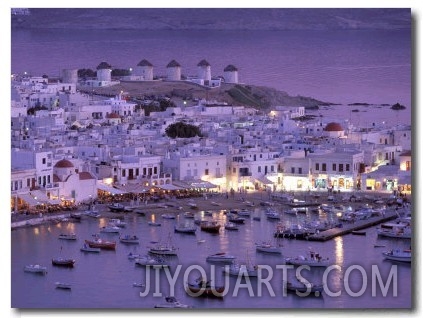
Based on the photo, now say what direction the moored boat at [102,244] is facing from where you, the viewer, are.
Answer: facing to the left of the viewer

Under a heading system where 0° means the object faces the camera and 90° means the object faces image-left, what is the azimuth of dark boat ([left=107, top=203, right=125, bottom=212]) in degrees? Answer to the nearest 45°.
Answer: approximately 90°

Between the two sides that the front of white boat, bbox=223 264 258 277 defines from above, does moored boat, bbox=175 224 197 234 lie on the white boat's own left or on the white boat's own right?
on the white boat's own right

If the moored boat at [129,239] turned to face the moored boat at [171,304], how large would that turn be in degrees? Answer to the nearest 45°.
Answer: approximately 90° to its left

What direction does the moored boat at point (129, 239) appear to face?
to the viewer's left
